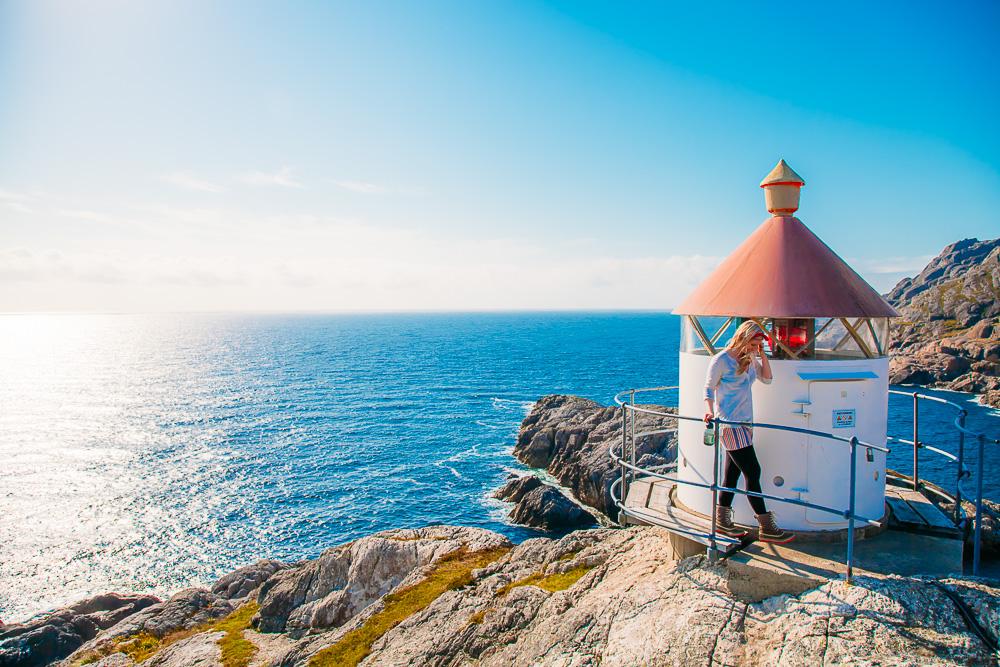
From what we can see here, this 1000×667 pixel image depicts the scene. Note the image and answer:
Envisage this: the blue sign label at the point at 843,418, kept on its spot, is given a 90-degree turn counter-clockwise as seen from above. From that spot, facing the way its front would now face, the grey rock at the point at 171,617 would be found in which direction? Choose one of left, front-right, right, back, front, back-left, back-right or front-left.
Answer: back

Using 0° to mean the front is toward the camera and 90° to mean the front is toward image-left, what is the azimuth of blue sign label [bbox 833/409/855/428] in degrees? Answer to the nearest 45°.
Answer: approximately 0°

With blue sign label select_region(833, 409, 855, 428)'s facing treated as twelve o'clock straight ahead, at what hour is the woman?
The woman is roughly at 2 o'clock from the blue sign label.

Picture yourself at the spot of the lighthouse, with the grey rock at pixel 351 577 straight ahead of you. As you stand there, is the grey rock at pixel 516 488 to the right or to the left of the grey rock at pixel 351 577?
right
